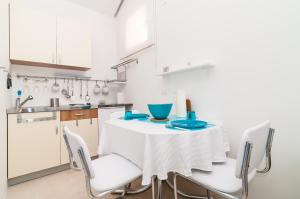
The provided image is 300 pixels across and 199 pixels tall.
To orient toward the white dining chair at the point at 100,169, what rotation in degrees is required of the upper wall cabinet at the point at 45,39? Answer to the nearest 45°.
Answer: approximately 45° to its right

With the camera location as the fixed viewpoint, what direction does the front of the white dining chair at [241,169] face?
facing away from the viewer and to the left of the viewer

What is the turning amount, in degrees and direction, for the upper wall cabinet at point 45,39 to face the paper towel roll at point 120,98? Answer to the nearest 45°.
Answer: approximately 45° to its left

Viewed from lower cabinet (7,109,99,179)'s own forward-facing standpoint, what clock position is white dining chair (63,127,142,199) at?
The white dining chair is roughly at 1 o'clock from the lower cabinet.

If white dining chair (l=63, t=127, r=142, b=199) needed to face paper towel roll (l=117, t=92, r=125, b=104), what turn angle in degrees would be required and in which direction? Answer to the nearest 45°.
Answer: approximately 45° to its left

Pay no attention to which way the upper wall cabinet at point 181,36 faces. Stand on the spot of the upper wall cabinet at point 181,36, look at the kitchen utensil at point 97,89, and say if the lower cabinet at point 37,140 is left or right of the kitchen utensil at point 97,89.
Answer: left

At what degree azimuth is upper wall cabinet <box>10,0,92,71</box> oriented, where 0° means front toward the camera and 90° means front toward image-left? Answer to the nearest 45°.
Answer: approximately 315°

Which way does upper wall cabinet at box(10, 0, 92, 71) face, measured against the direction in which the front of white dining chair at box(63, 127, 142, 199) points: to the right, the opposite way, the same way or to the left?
to the right

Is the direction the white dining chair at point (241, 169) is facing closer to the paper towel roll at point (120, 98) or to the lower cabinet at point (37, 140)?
the paper towel roll

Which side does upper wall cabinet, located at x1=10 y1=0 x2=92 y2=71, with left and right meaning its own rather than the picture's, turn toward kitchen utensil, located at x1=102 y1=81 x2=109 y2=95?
left

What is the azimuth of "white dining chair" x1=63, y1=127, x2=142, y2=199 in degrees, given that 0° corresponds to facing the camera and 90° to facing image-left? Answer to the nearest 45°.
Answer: approximately 225°
